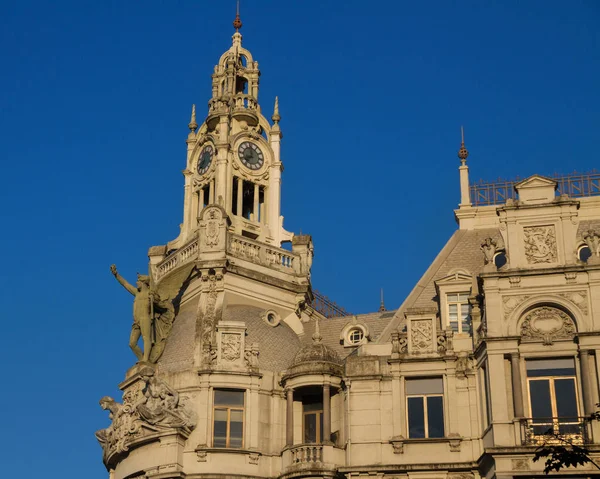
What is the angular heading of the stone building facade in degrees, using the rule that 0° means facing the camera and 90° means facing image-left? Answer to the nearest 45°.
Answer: approximately 0°
